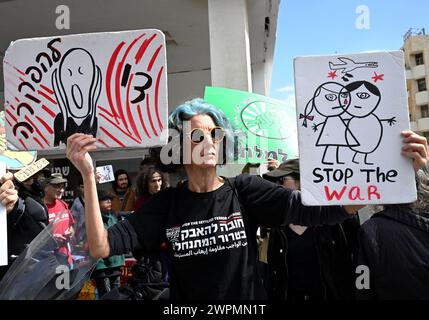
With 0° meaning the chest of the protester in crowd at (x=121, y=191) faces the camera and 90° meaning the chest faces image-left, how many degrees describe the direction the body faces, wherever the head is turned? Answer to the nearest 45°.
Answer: approximately 0°

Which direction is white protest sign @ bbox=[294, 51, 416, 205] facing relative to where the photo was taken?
toward the camera

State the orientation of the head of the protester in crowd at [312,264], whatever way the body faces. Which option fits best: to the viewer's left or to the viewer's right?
to the viewer's left

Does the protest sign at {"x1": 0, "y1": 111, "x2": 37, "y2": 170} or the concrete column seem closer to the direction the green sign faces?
the protest sign

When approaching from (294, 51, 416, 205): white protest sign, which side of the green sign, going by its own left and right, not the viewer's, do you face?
front

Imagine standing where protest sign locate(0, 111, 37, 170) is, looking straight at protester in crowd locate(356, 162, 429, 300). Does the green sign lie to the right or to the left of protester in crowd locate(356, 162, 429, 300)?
left

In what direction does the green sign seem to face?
toward the camera

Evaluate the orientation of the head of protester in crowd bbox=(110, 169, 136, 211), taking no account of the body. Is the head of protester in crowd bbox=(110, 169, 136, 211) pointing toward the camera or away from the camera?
toward the camera

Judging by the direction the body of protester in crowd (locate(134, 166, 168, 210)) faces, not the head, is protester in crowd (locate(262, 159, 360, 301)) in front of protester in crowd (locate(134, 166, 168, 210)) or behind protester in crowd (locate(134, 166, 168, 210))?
in front
